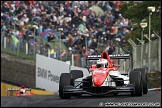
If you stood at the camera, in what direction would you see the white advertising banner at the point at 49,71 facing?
facing the viewer and to the right of the viewer

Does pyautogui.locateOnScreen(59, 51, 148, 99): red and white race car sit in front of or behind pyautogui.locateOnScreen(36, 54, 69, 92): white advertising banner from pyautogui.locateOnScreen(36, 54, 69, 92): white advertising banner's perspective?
in front

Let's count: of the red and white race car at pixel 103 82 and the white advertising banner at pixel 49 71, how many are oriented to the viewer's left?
0

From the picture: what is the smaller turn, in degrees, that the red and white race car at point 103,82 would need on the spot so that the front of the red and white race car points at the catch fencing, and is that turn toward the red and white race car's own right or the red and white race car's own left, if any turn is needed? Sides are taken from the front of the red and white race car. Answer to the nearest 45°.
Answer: approximately 180°
